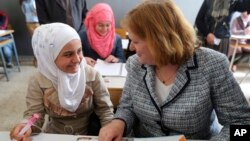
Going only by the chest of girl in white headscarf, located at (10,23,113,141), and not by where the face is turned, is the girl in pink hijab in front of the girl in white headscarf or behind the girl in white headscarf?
behind

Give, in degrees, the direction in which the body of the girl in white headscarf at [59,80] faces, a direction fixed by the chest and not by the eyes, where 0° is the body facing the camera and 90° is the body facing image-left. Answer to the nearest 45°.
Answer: approximately 0°

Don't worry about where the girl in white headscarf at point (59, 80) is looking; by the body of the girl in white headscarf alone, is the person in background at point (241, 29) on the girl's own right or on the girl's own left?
on the girl's own left

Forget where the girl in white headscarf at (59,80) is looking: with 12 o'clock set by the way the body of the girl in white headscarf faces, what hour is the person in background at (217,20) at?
The person in background is roughly at 8 o'clock from the girl in white headscarf.

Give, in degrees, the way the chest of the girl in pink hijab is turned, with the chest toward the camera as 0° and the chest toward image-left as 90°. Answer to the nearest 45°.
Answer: approximately 0°

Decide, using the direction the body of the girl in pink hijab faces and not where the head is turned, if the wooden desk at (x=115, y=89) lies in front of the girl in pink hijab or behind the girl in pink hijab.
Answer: in front

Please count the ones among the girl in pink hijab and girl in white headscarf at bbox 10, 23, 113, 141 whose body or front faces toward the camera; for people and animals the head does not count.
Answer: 2

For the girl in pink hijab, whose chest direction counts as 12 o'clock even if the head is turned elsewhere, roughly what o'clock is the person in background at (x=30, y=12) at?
The person in background is roughly at 5 o'clock from the girl in pink hijab.
